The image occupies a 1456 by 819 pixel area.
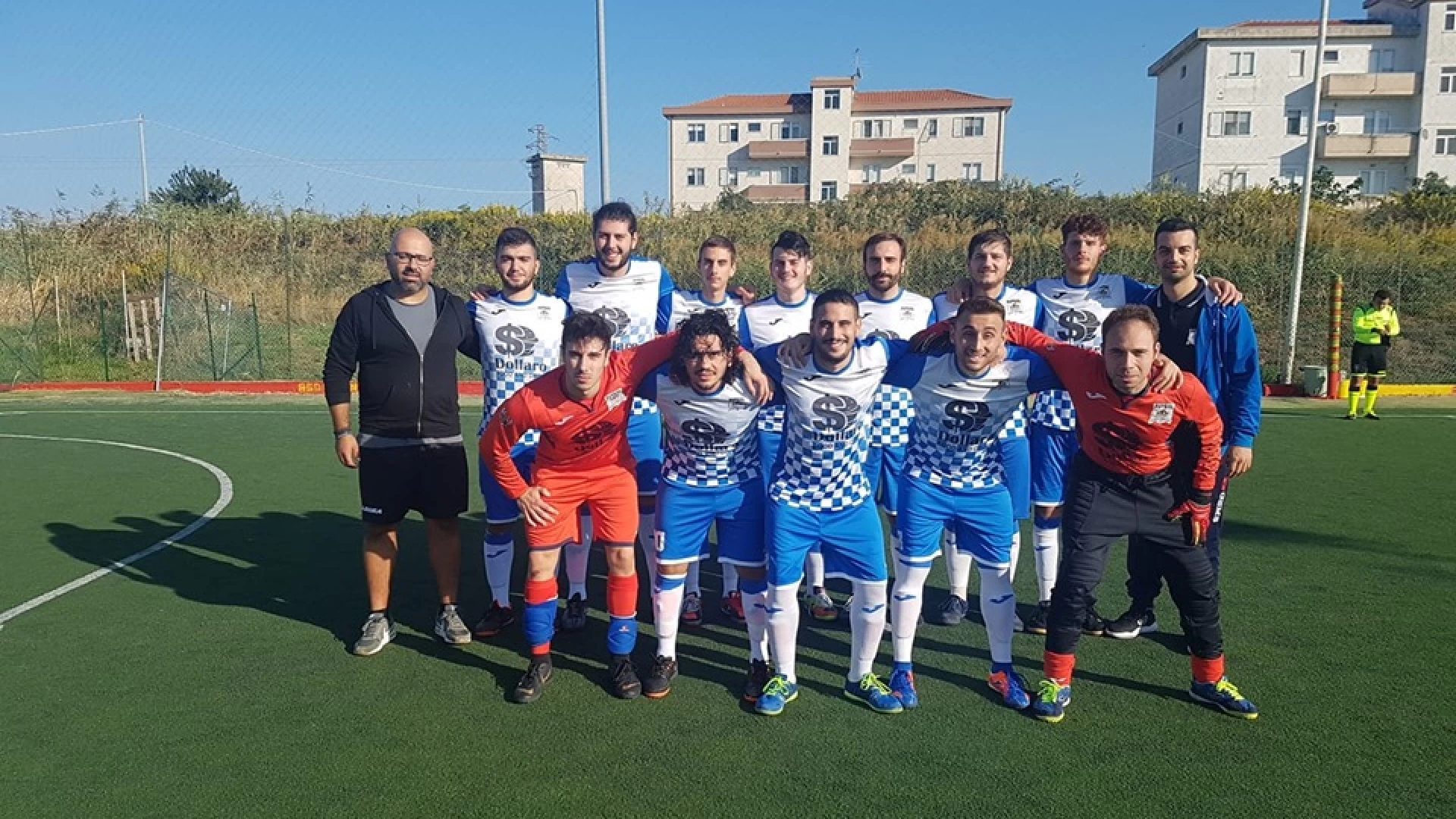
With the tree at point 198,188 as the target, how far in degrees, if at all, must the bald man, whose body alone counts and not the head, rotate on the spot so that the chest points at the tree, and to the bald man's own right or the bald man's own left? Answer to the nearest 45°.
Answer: approximately 180°

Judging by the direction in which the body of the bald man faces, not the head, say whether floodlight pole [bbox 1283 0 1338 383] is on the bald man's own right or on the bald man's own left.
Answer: on the bald man's own left

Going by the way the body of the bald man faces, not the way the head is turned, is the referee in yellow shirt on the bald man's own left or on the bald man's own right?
on the bald man's own left

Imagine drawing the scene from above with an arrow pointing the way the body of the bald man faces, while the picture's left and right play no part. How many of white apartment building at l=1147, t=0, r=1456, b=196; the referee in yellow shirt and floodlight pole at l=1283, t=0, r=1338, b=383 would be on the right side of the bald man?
0

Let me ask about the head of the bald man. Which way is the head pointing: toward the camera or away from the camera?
toward the camera

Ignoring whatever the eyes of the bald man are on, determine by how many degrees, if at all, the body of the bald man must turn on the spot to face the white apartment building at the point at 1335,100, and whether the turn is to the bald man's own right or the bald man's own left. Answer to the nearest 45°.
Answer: approximately 135° to the bald man's own left

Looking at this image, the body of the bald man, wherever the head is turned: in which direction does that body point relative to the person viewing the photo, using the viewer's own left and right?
facing the viewer

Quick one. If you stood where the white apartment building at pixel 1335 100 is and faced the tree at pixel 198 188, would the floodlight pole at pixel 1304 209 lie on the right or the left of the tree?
left
